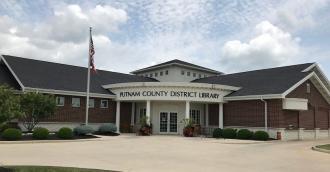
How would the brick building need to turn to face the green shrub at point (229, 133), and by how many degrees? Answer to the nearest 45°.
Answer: approximately 45° to its left

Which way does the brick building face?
toward the camera

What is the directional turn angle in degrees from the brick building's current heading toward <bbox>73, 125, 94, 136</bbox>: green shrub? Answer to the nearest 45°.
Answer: approximately 45° to its right

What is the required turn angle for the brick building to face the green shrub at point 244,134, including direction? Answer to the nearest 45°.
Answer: approximately 45° to its left
